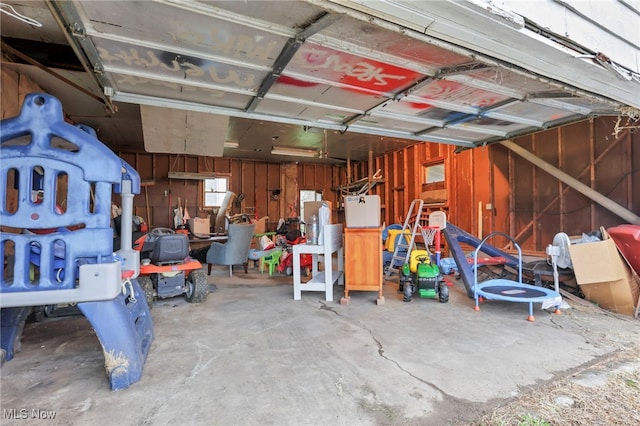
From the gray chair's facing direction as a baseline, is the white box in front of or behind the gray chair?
behind

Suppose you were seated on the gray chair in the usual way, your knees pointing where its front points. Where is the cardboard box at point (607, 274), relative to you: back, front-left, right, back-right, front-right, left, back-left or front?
back
